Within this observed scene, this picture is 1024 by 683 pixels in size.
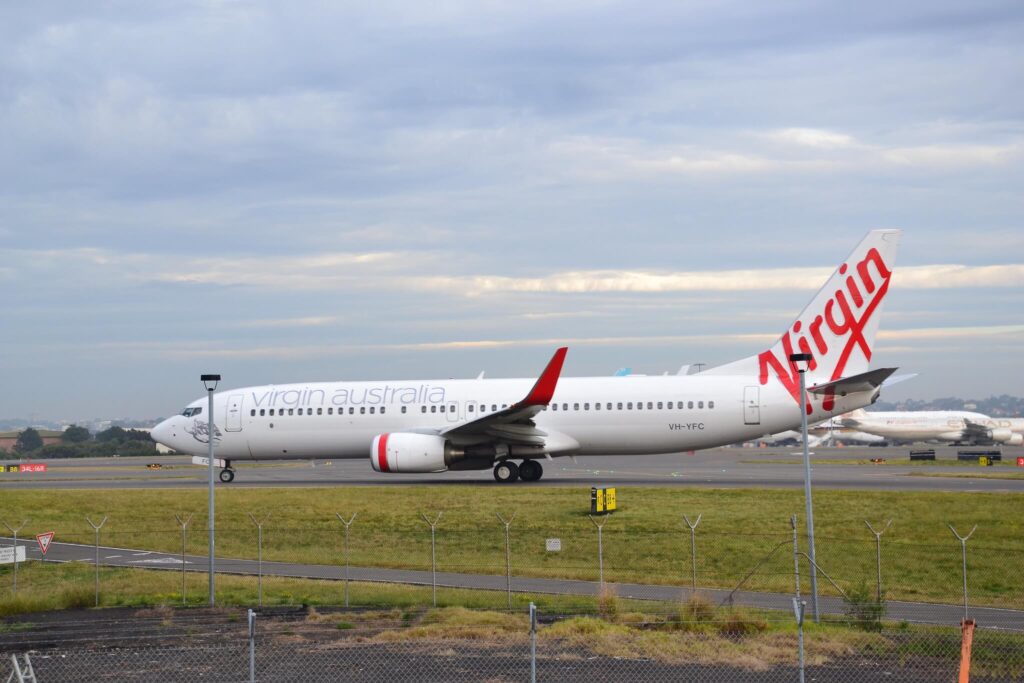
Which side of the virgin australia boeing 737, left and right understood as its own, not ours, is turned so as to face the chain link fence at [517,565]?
left

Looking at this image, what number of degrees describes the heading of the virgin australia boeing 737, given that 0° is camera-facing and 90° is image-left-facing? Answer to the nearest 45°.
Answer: approximately 90°

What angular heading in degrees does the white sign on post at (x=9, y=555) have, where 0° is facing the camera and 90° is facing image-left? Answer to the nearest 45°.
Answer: approximately 0°

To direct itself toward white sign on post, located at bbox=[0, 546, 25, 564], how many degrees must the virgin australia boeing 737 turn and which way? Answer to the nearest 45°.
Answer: approximately 45° to its left

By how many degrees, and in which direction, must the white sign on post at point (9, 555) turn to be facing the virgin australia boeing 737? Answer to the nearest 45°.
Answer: approximately 135° to its left

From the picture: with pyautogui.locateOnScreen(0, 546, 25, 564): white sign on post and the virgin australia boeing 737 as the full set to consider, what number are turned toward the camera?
1

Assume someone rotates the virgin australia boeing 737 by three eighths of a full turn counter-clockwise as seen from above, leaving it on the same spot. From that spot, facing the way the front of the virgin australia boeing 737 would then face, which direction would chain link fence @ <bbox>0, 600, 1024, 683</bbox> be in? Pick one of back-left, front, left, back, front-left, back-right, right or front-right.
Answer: front-right

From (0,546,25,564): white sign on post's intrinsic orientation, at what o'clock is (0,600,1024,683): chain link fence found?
The chain link fence is roughly at 11 o'clock from the white sign on post.
